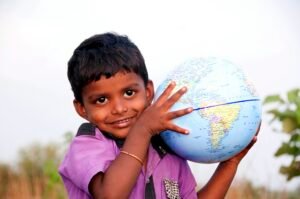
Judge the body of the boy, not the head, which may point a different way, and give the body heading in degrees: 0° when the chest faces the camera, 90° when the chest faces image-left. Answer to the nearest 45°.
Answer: approximately 0°

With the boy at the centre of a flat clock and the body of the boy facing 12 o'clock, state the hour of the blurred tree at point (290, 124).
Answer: The blurred tree is roughly at 7 o'clock from the boy.
